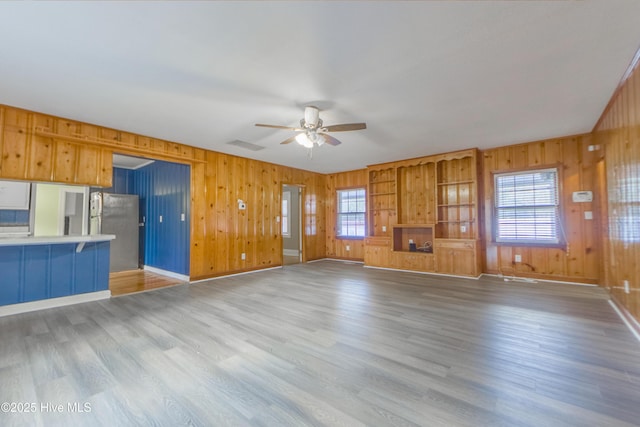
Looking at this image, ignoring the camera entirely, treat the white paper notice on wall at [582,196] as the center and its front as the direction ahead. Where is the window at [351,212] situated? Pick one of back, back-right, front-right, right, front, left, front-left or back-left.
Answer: right

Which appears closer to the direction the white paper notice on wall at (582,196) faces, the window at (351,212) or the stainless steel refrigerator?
the stainless steel refrigerator

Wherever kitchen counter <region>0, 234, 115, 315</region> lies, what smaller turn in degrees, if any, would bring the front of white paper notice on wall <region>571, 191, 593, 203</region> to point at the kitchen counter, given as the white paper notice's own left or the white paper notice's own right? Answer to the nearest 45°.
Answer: approximately 45° to the white paper notice's own right

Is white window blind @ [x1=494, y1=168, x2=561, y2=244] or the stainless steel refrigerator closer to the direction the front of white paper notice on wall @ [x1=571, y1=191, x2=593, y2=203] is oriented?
the stainless steel refrigerator

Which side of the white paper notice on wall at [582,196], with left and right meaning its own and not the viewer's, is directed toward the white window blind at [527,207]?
right

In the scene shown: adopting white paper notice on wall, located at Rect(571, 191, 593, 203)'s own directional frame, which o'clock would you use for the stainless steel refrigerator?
The stainless steel refrigerator is roughly at 2 o'clock from the white paper notice on wall.

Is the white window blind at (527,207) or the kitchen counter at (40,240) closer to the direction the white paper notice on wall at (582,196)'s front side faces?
the kitchen counter

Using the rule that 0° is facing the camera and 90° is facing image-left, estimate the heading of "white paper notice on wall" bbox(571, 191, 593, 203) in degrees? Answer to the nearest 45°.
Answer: approximately 0°

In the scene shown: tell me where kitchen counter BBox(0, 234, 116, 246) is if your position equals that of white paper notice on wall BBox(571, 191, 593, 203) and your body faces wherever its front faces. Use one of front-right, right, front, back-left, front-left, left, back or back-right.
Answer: front-right

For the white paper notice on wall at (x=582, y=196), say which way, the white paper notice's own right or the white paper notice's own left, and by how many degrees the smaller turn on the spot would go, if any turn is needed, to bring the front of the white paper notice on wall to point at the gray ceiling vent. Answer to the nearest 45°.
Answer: approximately 45° to the white paper notice's own right
